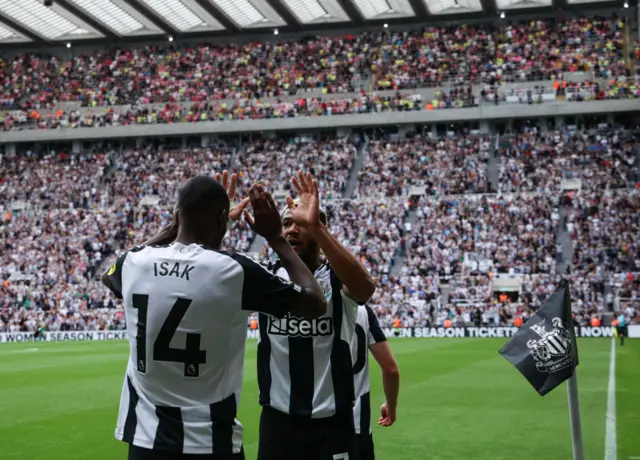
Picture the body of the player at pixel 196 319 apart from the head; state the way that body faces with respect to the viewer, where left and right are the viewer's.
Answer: facing away from the viewer and to the right of the viewer

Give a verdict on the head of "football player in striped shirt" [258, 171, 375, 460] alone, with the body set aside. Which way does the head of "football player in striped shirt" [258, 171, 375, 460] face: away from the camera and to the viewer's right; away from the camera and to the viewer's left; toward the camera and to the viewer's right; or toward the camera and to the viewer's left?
toward the camera and to the viewer's left

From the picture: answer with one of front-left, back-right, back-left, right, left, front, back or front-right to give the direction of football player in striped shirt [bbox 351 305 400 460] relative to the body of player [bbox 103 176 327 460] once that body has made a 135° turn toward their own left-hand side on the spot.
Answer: back-right

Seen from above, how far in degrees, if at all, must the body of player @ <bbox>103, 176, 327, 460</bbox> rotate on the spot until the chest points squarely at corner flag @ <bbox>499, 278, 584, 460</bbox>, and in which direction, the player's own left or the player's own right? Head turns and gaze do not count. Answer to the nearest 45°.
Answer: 0° — they already face it

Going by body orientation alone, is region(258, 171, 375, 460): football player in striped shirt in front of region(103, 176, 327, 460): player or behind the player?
in front
